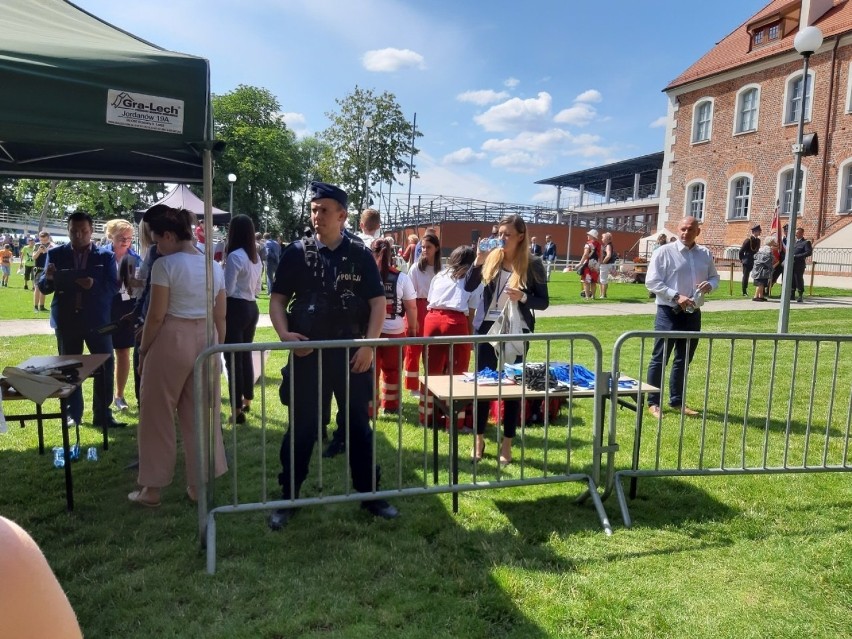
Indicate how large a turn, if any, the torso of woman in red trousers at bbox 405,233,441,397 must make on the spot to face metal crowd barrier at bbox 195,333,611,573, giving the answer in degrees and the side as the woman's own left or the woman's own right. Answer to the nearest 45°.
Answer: approximately 45° to the woman's own left

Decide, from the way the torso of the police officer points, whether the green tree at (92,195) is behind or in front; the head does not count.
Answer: behind

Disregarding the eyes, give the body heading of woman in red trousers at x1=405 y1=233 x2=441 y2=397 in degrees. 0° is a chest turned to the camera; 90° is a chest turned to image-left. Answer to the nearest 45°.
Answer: approximately 45°

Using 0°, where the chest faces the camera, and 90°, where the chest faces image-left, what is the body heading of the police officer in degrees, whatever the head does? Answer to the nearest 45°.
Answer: approximately 0°

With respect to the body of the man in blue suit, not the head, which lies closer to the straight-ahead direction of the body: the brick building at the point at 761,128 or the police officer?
the police officer

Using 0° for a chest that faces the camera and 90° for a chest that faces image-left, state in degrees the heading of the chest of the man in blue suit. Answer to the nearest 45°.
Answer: approximately 0°

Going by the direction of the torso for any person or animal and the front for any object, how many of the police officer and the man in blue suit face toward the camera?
2

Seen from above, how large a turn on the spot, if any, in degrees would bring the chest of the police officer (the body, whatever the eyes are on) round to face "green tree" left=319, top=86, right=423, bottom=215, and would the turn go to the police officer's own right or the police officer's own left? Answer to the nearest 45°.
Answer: approximately 180°

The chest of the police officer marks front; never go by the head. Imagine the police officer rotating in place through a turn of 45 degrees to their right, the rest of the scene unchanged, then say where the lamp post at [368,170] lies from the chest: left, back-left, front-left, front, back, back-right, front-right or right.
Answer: back-right

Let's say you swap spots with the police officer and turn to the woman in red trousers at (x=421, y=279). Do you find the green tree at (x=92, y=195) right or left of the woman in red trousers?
left

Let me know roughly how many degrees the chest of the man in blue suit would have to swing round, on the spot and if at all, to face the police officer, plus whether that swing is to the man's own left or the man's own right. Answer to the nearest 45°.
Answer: approximately 45° to the man's own left
